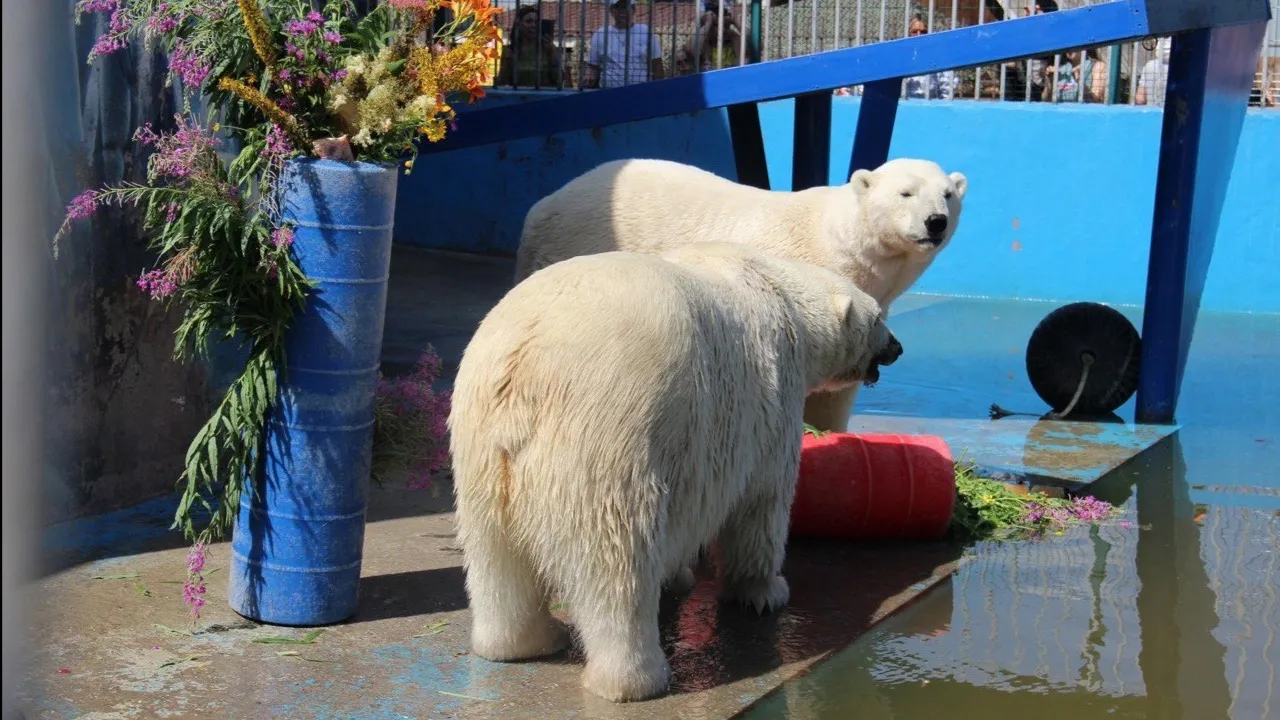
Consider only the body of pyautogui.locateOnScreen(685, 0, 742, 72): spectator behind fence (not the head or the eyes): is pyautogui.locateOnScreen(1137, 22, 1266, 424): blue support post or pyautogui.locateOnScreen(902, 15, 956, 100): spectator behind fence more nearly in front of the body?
the blue support post

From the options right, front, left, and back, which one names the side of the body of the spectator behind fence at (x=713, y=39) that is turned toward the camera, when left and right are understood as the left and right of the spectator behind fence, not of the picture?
front

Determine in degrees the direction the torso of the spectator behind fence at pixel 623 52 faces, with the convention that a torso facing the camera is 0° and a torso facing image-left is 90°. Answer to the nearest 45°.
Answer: approximately 0°

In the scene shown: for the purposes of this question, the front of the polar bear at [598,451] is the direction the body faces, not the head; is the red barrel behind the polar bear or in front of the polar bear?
in front

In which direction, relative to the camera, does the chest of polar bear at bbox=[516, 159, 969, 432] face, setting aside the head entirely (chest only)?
to the viewer's right

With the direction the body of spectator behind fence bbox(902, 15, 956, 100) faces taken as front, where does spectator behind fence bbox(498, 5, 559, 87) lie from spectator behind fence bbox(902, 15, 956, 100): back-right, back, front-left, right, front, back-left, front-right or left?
right

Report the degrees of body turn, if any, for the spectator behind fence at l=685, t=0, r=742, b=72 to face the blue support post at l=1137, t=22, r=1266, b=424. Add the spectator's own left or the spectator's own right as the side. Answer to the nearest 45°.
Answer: approximately 45° to the spectator's own left

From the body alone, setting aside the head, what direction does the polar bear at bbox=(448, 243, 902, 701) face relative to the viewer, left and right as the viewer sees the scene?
facing away from the viewer and to the right of the viewer

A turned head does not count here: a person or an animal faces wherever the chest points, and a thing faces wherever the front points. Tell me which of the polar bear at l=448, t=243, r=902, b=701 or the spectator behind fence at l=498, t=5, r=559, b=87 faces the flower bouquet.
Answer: the spectator behind fence

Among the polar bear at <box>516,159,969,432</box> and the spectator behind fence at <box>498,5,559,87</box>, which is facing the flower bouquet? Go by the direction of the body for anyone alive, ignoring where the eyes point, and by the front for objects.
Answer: the spectator behind fence

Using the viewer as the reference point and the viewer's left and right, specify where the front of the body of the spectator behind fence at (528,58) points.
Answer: facing the viewer

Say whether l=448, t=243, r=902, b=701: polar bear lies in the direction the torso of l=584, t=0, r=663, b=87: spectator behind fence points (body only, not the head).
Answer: yes

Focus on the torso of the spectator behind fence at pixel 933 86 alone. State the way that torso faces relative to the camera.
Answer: toward the camera

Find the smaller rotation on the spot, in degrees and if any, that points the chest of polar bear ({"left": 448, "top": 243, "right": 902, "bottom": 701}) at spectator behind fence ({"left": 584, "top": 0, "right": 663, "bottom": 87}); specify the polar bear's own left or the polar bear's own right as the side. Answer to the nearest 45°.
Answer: approximately 45° to the polar bear's own left

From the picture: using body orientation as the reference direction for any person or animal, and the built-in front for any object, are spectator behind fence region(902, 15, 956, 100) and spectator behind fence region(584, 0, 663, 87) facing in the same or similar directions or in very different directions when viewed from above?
same or similar directions

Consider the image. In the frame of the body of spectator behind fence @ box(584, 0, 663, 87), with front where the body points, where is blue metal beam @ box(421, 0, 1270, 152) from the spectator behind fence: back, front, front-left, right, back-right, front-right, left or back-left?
front

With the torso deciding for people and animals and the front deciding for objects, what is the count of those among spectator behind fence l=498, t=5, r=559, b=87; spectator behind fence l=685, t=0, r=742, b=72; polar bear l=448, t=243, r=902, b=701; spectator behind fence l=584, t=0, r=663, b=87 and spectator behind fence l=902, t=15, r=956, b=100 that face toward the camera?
4

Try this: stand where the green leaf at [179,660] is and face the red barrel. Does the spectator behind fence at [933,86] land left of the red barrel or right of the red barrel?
left

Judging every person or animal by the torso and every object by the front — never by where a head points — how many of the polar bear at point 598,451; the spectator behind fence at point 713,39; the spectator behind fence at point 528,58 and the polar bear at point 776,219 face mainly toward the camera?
2
